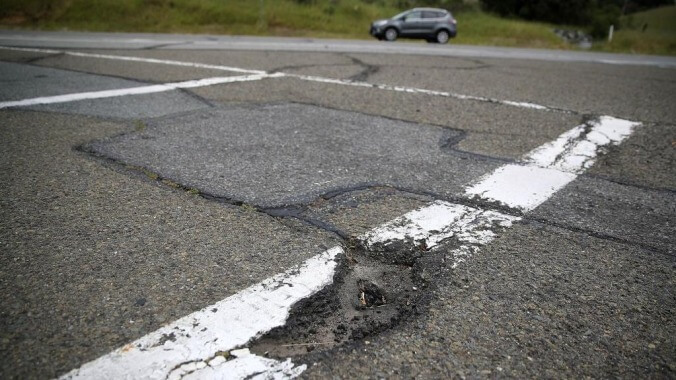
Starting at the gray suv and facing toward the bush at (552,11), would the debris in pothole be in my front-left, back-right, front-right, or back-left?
back-right

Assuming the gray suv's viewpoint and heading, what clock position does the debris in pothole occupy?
The debris in pothole is roughly at 9 o'clock from the gray suv.

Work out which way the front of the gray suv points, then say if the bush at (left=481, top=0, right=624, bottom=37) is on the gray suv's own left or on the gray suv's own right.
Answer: on the gray suv's own right

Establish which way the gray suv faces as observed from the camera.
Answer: facing to the left of the viewer
